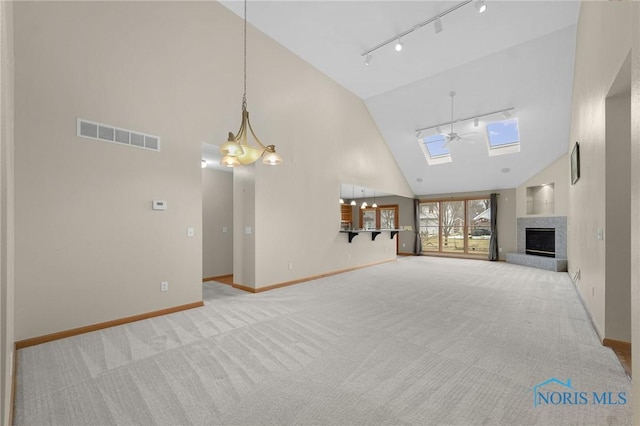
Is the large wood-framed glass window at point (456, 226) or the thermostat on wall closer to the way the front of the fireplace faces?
the thermostat on wall

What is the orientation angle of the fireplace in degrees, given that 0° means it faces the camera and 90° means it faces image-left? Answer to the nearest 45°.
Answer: approximately 45°

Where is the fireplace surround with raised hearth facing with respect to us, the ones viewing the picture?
facing the viewer and to the left of the viewer

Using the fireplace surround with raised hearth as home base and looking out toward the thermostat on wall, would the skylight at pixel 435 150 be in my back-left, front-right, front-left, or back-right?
front-right

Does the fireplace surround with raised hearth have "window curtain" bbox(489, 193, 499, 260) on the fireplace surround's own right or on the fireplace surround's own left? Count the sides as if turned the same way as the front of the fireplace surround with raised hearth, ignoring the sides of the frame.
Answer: on the fireplace surround's own right

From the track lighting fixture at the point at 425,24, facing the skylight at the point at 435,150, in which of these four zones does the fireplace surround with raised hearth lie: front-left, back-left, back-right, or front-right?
front-right

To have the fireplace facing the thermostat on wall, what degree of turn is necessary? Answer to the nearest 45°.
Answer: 0° — it already faces it

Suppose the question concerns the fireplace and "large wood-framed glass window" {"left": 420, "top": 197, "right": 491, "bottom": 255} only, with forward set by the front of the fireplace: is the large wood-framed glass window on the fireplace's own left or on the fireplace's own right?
on the fireplace's own right

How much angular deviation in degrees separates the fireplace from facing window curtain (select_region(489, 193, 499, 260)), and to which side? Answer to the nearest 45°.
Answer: approximately 45° to its right

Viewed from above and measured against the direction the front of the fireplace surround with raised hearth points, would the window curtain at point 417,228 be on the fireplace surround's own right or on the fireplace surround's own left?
on the fireplace surround's own right
